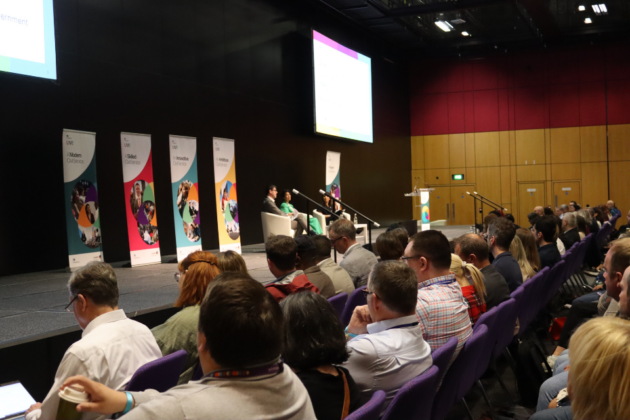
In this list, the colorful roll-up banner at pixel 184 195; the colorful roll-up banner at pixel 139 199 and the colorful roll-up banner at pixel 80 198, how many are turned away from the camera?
0

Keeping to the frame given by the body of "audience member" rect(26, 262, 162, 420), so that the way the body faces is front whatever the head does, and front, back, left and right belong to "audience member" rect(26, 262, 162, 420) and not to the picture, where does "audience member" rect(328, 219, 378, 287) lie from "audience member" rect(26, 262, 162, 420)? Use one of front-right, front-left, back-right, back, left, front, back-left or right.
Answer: right

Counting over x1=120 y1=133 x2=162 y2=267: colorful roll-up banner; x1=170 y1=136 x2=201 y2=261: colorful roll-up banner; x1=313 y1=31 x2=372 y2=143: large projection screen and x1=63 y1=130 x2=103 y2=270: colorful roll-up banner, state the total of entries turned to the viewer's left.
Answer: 0

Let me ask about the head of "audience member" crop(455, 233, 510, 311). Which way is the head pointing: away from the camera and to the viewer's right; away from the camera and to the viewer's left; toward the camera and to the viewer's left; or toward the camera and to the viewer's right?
away from the camera and to the viewer's left

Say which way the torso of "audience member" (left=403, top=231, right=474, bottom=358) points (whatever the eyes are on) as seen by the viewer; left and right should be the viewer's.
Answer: facing away from the viewer and to the left of the viewer

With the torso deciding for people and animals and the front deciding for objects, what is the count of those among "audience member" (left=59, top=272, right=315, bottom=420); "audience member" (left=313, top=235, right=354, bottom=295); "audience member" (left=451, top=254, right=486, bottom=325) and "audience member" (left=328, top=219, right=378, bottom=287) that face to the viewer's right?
0

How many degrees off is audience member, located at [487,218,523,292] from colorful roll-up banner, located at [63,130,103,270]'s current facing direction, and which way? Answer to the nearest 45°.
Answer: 0° — it already faces them

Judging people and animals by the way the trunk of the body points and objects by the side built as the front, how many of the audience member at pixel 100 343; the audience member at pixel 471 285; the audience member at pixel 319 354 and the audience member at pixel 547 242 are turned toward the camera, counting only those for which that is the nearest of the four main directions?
0

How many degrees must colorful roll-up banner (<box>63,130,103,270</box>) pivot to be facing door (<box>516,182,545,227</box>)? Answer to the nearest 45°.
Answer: approximately 90° to its left

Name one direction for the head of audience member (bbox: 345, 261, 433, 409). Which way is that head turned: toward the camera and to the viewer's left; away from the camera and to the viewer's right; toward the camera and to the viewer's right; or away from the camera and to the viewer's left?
away from the camera and to the viewer's left

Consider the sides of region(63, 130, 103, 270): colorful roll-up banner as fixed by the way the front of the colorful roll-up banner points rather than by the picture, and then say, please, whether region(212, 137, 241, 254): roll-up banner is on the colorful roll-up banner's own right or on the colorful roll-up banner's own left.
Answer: on the colorful roll-up banner's own left

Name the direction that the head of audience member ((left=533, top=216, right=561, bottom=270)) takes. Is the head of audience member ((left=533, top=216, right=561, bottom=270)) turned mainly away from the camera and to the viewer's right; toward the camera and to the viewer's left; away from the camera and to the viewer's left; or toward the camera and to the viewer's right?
away from the camera and to the viewer's left

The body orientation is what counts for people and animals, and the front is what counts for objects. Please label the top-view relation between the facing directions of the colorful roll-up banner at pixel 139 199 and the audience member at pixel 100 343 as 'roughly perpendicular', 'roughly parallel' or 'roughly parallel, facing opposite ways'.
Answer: roughly parallel, facing opposite ways

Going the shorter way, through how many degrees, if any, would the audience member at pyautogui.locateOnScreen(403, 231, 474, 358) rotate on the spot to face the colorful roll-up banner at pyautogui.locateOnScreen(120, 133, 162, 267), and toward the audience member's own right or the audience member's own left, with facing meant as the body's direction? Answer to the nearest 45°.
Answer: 0° — they already face it

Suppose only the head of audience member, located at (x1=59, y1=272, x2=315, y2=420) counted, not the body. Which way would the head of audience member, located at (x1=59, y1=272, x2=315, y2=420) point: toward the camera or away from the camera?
away from the camera

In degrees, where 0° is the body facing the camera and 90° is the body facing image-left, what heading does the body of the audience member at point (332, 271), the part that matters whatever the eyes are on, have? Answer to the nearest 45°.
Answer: approximately 135°

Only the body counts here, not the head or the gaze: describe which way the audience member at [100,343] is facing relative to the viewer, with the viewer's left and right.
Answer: facing away from the viewer and to the left of the viewer
